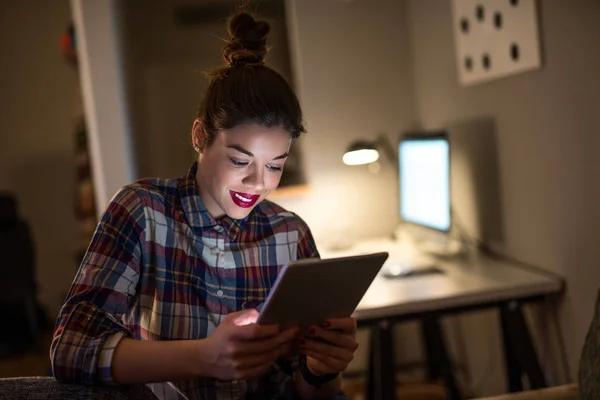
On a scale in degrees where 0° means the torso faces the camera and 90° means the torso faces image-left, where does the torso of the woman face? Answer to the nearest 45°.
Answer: approximately 315°

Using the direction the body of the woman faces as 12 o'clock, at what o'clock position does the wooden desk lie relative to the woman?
The wooden desk is roughly at 9 o'clock from the woman.

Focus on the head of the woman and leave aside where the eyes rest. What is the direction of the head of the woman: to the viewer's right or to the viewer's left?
to the viewer's right

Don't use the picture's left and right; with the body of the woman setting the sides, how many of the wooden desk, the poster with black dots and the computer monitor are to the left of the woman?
3

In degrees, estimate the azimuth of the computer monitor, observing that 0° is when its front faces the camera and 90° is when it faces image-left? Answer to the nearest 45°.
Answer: approximately 45°

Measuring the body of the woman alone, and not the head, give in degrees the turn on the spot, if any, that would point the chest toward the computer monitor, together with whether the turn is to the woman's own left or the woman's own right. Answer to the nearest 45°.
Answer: approximately 90° to the woman's own left

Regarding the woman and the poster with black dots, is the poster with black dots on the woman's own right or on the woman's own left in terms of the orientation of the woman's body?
on the woman's own left
